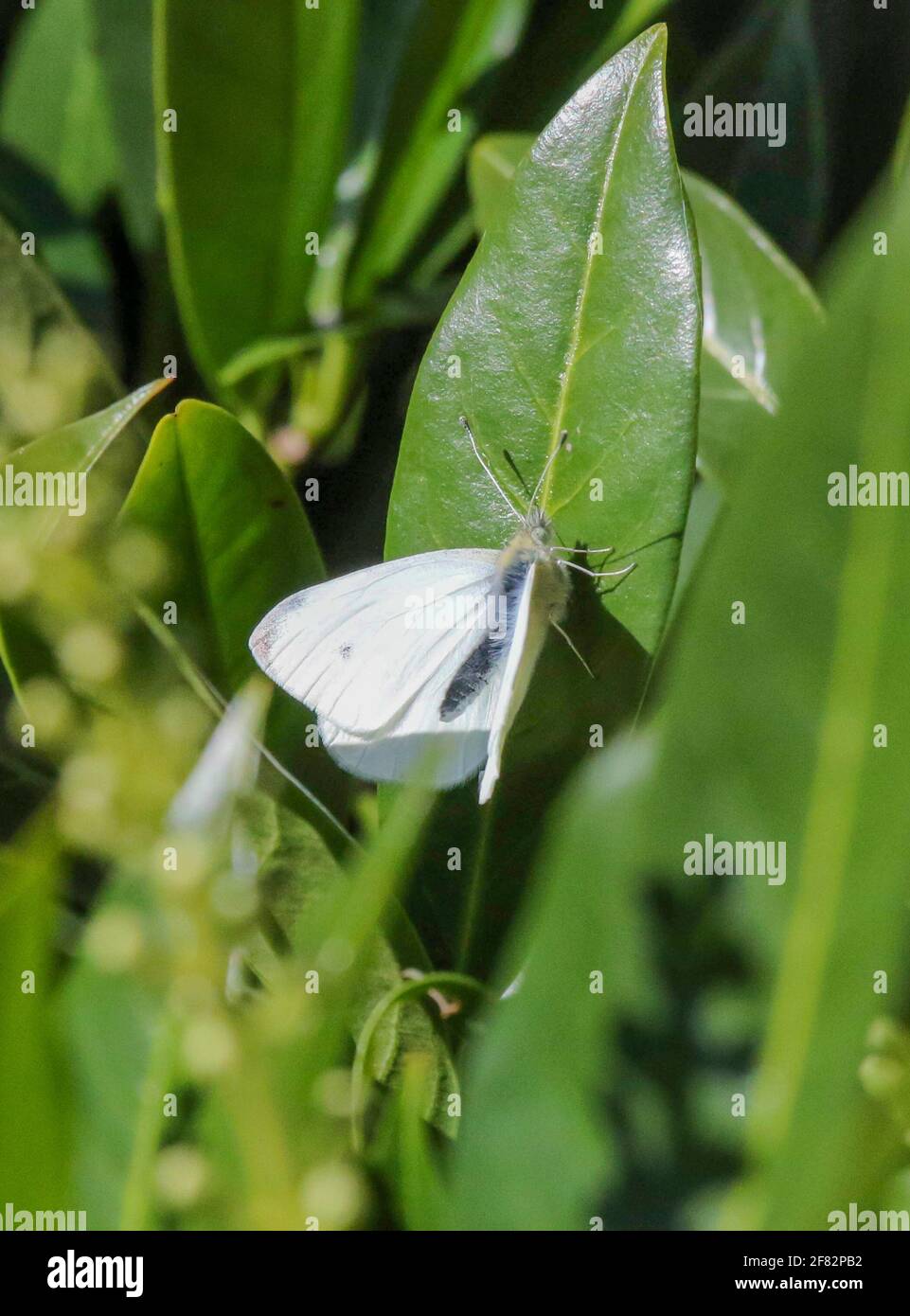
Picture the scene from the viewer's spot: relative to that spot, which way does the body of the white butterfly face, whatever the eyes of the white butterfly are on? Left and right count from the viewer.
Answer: facing away from the viewer and to the right of the viewer
